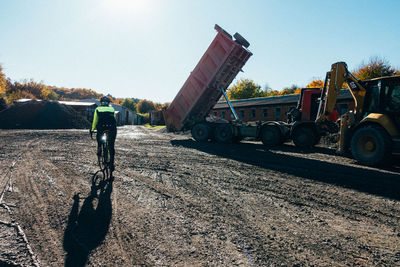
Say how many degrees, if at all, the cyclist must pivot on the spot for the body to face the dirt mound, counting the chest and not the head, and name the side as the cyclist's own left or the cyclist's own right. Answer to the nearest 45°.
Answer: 0° — they already face it

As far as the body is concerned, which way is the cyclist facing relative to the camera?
away from the camera

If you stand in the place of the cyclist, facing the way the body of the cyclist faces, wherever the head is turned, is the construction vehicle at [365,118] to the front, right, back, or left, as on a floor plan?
right

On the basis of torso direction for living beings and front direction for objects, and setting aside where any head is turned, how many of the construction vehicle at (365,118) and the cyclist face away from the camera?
1

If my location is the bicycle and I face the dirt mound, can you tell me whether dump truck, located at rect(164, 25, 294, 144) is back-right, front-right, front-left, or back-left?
front-right

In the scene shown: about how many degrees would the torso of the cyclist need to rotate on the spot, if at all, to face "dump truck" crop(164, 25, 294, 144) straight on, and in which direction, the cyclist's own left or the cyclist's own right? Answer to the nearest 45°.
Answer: approximately 45° to the cyclist's own right
